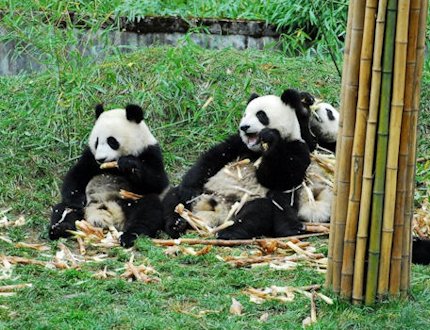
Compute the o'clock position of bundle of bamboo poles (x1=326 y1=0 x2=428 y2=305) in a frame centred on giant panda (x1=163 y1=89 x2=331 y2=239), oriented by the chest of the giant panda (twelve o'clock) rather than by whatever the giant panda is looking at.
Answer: The bundle of bamboo poles is roughly at 10 o'clock from the giant panda.

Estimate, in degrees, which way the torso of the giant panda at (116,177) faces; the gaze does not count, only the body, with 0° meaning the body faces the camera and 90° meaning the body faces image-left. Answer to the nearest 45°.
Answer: approximately 45°

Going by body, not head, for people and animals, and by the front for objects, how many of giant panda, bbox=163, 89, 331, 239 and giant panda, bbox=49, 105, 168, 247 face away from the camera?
0

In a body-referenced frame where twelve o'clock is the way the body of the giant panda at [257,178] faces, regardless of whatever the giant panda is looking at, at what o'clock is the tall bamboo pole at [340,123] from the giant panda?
The tall bamboo pole is roughly at 10 o'clock from the giant panda.

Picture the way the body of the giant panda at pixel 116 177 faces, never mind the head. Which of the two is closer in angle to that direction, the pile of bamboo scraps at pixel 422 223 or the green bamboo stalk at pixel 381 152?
the green bamboo stalk

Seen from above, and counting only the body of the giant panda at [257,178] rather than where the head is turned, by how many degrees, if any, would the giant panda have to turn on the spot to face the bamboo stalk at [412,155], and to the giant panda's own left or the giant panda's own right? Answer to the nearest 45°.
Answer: approximately 45° to the giant panda's own left

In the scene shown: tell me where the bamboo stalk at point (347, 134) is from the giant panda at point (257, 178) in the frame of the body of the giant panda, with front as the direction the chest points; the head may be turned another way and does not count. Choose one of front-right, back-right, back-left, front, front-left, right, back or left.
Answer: front-left

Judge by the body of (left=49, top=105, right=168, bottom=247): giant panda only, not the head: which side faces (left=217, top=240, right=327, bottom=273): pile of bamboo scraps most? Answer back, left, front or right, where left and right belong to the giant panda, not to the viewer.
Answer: left

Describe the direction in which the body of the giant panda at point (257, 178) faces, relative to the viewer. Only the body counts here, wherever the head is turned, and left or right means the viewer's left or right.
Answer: facing the viewer and to the left of the viewer

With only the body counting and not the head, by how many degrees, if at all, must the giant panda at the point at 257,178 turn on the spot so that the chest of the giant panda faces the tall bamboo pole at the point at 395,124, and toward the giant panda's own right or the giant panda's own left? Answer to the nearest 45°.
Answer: approximately 45° to the giant panda's own left

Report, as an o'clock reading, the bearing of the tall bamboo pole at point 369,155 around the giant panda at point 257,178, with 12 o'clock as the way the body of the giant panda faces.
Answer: The tall bamboo pole is roughly at 10 o'clock from the giant panda.

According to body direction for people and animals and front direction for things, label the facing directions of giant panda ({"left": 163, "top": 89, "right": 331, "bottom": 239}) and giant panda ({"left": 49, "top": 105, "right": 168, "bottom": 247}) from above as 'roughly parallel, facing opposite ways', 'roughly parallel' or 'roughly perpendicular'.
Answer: roughly parallel

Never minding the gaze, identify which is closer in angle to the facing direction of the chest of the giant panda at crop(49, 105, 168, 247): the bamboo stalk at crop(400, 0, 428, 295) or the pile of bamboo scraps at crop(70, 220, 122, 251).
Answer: the pile of bamboo scraps

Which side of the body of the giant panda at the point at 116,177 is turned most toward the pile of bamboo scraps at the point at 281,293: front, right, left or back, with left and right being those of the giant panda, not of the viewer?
left
